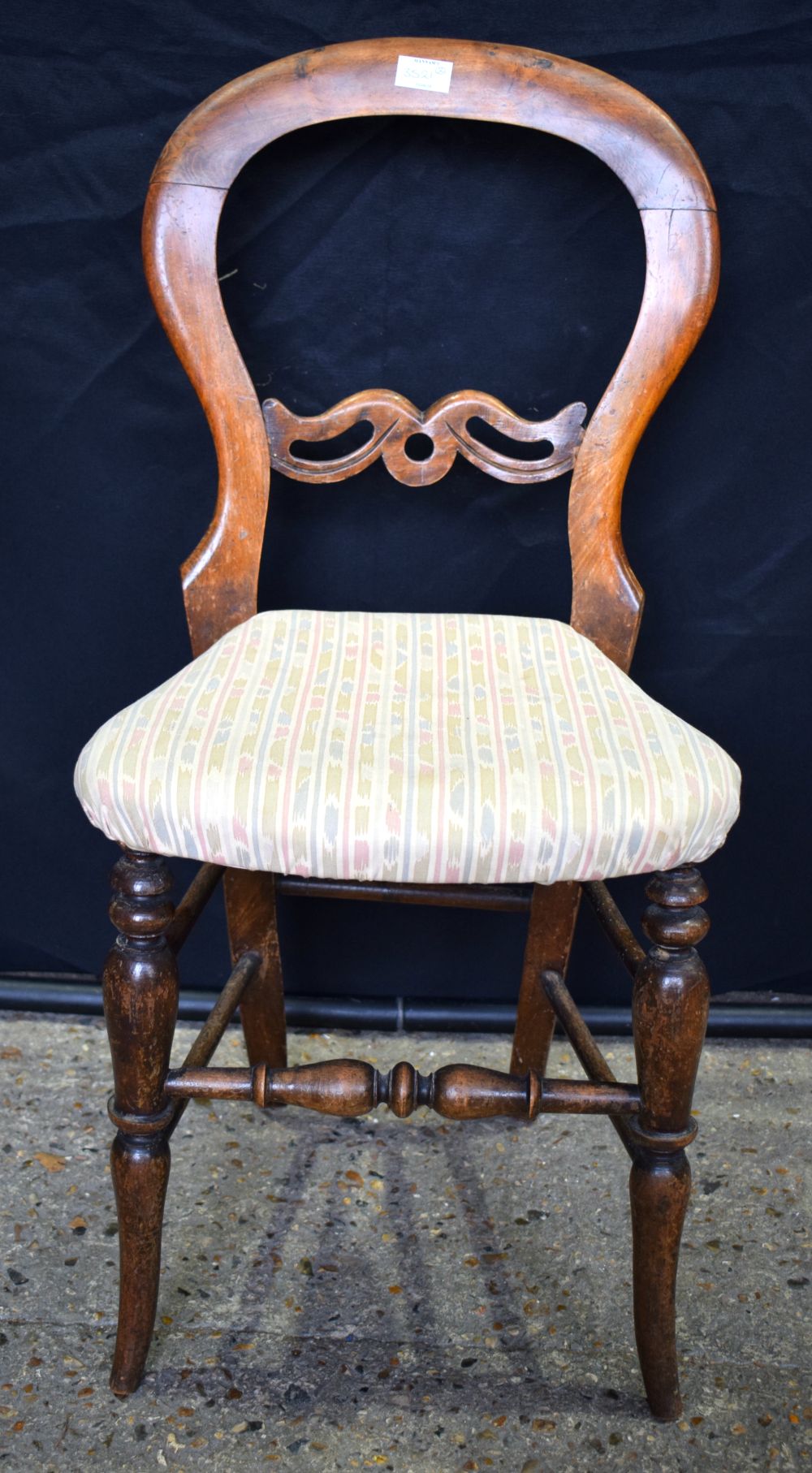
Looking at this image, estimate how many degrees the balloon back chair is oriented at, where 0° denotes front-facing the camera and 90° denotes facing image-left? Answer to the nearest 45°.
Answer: approximately 0°
